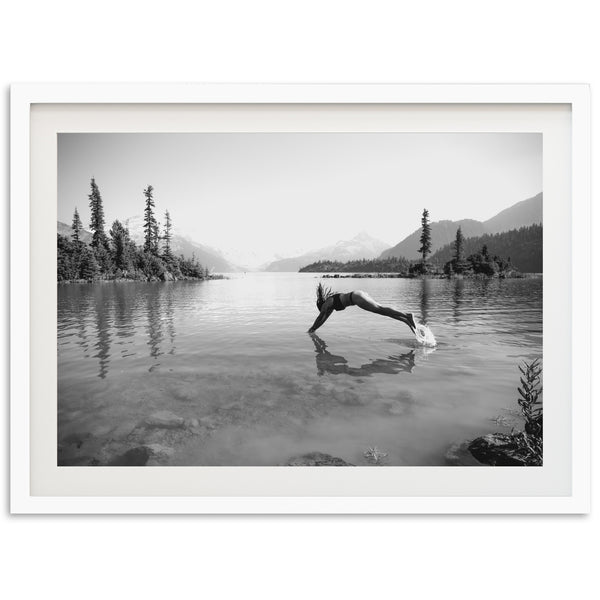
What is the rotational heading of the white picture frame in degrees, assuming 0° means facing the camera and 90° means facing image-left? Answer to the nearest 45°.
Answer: approximately 0°
